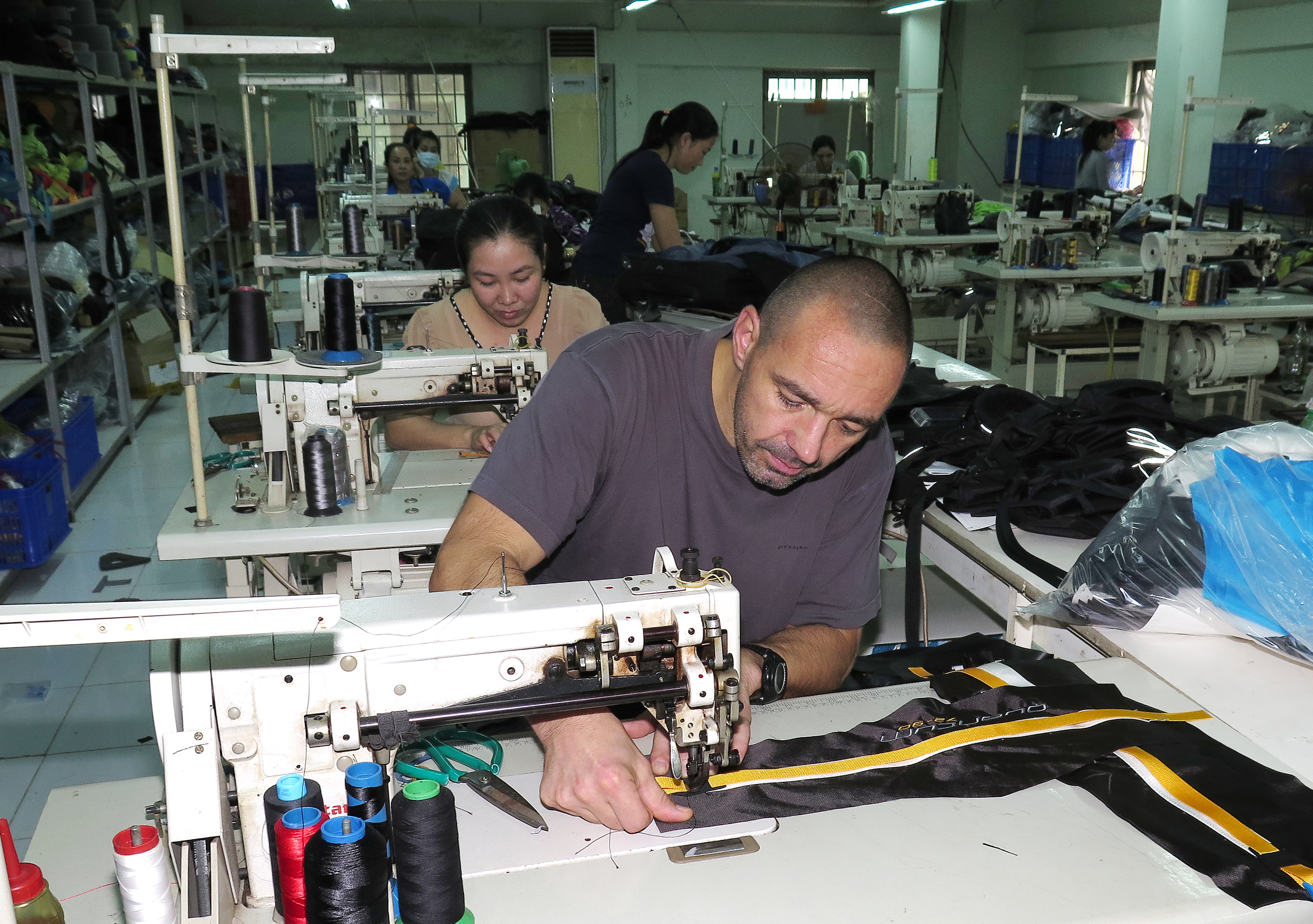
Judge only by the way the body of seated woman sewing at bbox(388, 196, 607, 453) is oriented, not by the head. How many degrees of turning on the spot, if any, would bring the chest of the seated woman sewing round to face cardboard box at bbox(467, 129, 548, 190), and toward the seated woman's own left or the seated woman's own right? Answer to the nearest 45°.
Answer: approximately 180°

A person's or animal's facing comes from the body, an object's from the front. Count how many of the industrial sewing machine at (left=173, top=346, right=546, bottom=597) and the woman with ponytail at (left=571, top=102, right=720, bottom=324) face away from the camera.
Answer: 1

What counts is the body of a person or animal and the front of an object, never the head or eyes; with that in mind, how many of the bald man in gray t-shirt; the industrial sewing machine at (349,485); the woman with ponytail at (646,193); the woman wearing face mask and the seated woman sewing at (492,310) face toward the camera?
3

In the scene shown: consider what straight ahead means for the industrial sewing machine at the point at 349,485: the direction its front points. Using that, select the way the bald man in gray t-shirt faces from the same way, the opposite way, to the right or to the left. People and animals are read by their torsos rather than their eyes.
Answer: the opposite way

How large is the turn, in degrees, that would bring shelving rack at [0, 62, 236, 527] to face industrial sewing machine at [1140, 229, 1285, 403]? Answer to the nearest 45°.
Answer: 0° — it already faces it

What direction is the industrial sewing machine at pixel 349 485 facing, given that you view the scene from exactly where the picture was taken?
facing away from the viewer

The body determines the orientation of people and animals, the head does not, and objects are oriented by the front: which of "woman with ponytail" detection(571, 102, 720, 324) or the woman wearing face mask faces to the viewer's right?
the woman with ponytail

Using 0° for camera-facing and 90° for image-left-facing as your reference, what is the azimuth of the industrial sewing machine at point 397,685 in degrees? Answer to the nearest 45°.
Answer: approximately 180°

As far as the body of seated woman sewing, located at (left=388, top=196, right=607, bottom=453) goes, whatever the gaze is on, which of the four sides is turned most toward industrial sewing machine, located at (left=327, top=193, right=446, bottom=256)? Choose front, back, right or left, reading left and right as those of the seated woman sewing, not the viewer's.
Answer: back

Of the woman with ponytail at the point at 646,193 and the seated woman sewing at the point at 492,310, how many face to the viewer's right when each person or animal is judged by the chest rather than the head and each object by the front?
1
